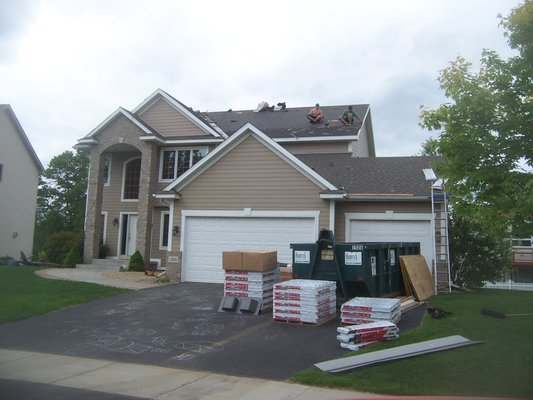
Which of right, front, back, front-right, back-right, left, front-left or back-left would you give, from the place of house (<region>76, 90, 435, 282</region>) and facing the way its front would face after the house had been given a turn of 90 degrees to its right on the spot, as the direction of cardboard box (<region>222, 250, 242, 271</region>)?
left

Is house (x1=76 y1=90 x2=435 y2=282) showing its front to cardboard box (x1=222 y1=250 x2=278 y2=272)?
yes

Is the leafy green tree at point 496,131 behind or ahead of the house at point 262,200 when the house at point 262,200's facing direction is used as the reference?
ahead

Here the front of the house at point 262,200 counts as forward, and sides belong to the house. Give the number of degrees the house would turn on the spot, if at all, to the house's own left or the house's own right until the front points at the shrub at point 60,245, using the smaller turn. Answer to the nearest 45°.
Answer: approximately 135° to the house's own right

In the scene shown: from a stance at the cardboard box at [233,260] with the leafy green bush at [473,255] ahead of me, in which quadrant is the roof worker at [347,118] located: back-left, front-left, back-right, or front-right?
front-left

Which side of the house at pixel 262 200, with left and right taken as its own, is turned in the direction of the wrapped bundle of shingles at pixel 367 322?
front

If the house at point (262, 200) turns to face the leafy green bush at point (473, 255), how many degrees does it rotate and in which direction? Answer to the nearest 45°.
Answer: approximately 90° to its left

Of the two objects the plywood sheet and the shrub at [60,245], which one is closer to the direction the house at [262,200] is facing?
the plywood sheet

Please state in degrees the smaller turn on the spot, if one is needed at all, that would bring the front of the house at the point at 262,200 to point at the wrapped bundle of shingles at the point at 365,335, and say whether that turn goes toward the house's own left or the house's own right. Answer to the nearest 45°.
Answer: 0° — it already faces it

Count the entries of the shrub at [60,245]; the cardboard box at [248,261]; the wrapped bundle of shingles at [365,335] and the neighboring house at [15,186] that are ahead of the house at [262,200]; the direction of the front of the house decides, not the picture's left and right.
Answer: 2

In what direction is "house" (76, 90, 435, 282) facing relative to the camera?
toward the camera
